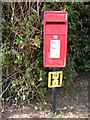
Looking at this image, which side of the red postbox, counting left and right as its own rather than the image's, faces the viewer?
front
